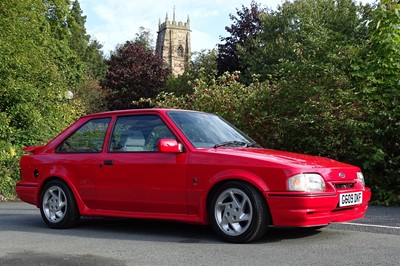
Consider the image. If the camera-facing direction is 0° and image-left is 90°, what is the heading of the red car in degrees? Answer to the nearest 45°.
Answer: approximately 315°

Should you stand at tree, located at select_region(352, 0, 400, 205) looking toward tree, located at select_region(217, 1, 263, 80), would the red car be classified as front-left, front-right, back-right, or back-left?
back-left

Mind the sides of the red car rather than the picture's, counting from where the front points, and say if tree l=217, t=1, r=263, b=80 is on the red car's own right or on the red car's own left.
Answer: on the red car's own left

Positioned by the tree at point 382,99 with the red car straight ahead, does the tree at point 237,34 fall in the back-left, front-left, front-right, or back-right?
back-right

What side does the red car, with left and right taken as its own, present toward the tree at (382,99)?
left
